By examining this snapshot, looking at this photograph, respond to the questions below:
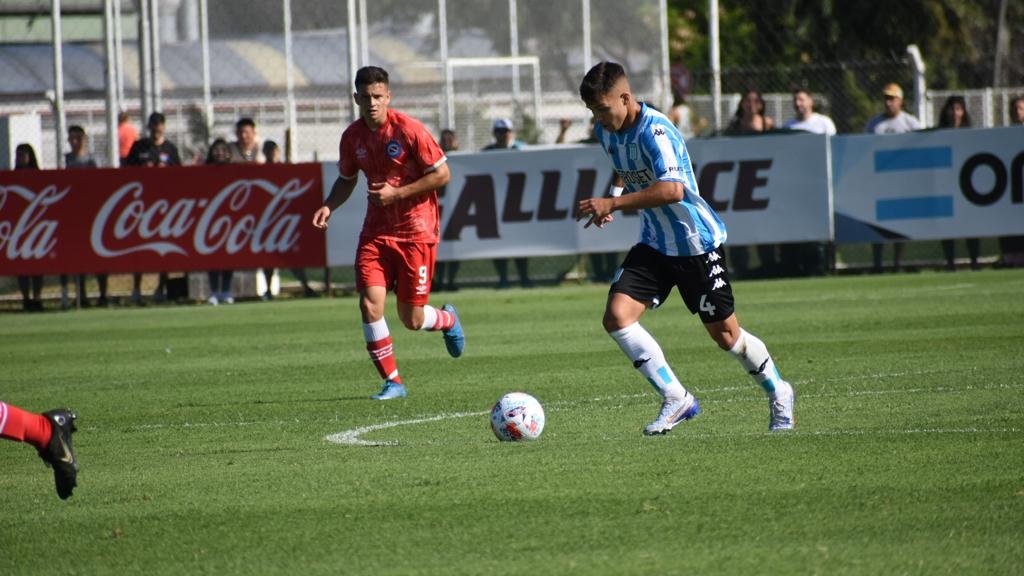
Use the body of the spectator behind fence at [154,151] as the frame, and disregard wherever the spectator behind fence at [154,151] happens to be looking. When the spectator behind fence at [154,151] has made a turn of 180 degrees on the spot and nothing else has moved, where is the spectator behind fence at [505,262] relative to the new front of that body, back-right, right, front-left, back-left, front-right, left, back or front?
right

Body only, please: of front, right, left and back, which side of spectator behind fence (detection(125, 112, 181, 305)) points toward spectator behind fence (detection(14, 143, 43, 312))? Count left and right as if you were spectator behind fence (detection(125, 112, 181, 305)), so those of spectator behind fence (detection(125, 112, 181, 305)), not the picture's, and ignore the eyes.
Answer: right

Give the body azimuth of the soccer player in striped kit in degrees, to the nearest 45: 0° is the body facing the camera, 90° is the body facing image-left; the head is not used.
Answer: approximately 45°

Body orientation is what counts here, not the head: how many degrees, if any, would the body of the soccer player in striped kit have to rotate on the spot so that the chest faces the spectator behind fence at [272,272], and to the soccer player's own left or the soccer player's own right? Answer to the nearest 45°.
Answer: approximately 135° to the soccer player's own right

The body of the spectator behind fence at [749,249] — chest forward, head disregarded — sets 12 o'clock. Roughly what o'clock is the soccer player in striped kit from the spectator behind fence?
The soccer player in striped kit is roughly at 12 o'clock from the spectator behind fence.

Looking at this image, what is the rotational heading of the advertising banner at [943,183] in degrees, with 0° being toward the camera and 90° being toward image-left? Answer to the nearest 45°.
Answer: approximately 0°

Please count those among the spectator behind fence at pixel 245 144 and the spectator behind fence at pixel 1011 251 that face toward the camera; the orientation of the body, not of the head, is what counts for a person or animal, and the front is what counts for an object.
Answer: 2

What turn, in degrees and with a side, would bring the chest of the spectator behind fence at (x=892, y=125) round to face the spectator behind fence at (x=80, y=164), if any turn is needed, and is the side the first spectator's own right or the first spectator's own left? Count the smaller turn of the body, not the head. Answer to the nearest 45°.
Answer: approximately 90° to the first spectator's own right
